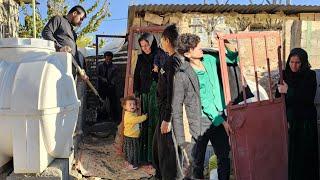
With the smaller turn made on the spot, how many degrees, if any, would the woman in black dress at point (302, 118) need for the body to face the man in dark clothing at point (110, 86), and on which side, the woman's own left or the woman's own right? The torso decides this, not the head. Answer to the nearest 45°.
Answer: approximately 90° to the woman's own right

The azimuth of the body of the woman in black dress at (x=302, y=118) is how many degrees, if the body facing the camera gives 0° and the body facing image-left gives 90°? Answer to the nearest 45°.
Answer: approximately 45°

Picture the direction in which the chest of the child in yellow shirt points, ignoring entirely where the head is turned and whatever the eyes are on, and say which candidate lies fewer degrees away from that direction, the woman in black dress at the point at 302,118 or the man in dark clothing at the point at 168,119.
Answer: the man in dark clothing

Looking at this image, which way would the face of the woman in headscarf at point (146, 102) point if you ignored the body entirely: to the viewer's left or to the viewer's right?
to the viewer's right

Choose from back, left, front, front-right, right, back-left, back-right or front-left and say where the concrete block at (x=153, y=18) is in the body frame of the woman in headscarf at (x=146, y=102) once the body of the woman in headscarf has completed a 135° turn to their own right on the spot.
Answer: front

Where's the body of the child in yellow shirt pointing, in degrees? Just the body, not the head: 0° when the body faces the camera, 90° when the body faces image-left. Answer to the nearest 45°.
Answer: approximately 315°

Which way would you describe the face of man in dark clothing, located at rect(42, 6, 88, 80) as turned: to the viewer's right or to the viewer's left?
to the viewer's right
